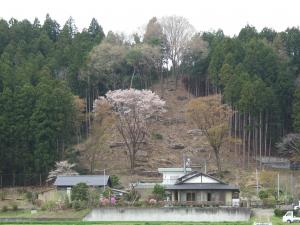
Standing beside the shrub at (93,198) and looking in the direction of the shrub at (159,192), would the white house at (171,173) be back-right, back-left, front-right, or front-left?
front-left

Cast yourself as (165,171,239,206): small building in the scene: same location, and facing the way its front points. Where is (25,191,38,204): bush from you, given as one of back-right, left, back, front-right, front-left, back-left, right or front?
right

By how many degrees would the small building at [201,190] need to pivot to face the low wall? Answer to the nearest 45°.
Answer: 0° — it already faces it

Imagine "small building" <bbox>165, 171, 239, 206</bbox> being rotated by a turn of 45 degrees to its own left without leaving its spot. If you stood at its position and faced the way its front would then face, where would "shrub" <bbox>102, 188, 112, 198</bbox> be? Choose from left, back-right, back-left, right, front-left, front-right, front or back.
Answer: back-right

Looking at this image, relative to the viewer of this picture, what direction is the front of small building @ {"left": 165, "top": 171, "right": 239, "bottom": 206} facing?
facing the viewer

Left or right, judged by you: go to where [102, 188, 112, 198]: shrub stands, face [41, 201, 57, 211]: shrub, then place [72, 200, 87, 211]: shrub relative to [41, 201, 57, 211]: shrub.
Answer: left

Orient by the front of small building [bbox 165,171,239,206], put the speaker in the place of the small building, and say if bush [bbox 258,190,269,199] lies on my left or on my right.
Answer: on my left

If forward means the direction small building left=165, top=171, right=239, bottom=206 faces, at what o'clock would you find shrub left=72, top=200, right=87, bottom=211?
The shrub is roughly at 2 o'clock from the small building.

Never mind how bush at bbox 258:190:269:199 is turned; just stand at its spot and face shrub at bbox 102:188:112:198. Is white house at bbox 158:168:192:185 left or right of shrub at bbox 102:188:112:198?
right

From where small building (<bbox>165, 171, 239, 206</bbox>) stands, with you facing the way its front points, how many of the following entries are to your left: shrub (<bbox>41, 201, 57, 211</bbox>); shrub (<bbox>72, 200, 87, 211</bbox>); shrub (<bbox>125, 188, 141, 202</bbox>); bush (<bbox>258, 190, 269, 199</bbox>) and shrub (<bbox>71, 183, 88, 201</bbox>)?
1

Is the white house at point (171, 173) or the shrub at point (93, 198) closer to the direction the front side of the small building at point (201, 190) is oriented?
the shrub

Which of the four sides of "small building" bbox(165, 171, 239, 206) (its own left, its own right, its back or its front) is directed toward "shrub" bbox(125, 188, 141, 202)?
right

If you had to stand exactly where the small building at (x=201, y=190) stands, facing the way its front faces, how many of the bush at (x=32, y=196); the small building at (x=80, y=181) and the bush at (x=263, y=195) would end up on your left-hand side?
1

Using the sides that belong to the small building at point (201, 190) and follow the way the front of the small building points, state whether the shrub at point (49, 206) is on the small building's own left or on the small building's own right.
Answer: on the small building's own right

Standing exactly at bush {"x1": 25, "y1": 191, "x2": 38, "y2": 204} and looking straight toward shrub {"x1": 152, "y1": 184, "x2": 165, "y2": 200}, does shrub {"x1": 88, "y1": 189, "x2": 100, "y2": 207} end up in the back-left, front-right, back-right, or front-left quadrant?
front-right
